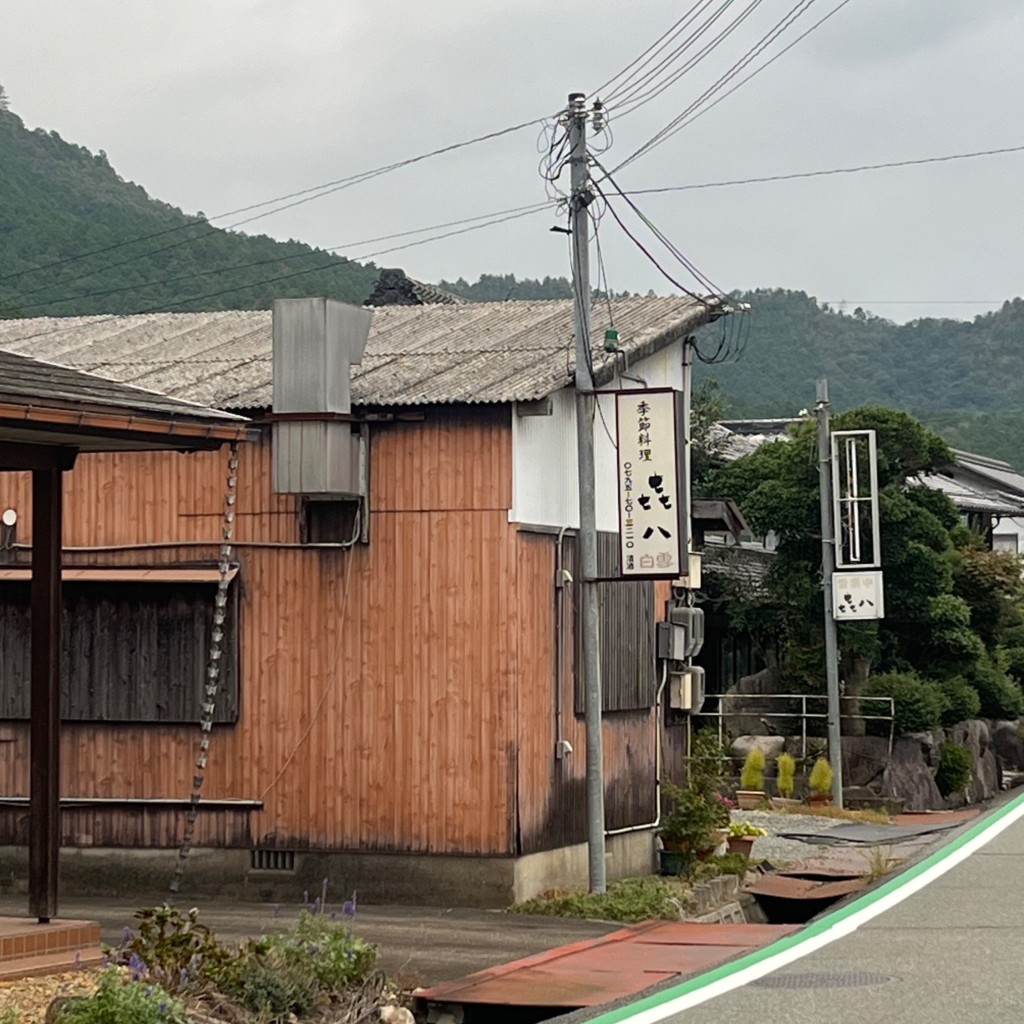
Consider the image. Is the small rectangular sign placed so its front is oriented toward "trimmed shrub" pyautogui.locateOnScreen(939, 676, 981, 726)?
no

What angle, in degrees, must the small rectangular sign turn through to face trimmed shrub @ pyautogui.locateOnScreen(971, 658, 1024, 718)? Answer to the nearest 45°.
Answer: approximately 180°

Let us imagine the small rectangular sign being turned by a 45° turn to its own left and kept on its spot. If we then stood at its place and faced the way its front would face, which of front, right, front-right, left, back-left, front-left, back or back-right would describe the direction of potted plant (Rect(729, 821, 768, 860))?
front-right

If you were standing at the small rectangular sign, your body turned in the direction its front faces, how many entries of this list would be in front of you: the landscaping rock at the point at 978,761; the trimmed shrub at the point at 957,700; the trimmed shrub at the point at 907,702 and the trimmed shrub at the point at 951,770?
0

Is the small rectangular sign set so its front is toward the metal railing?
no

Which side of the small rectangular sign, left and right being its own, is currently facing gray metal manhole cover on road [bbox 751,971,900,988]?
front

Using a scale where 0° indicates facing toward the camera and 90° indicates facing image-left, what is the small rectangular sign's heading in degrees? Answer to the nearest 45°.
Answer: approximately 0°

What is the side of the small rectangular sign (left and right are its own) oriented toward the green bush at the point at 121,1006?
front

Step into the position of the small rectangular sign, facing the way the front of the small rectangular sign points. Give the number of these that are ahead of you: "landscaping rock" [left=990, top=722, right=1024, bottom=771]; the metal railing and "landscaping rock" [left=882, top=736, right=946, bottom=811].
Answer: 0

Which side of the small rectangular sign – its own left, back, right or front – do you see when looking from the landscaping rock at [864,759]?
back
